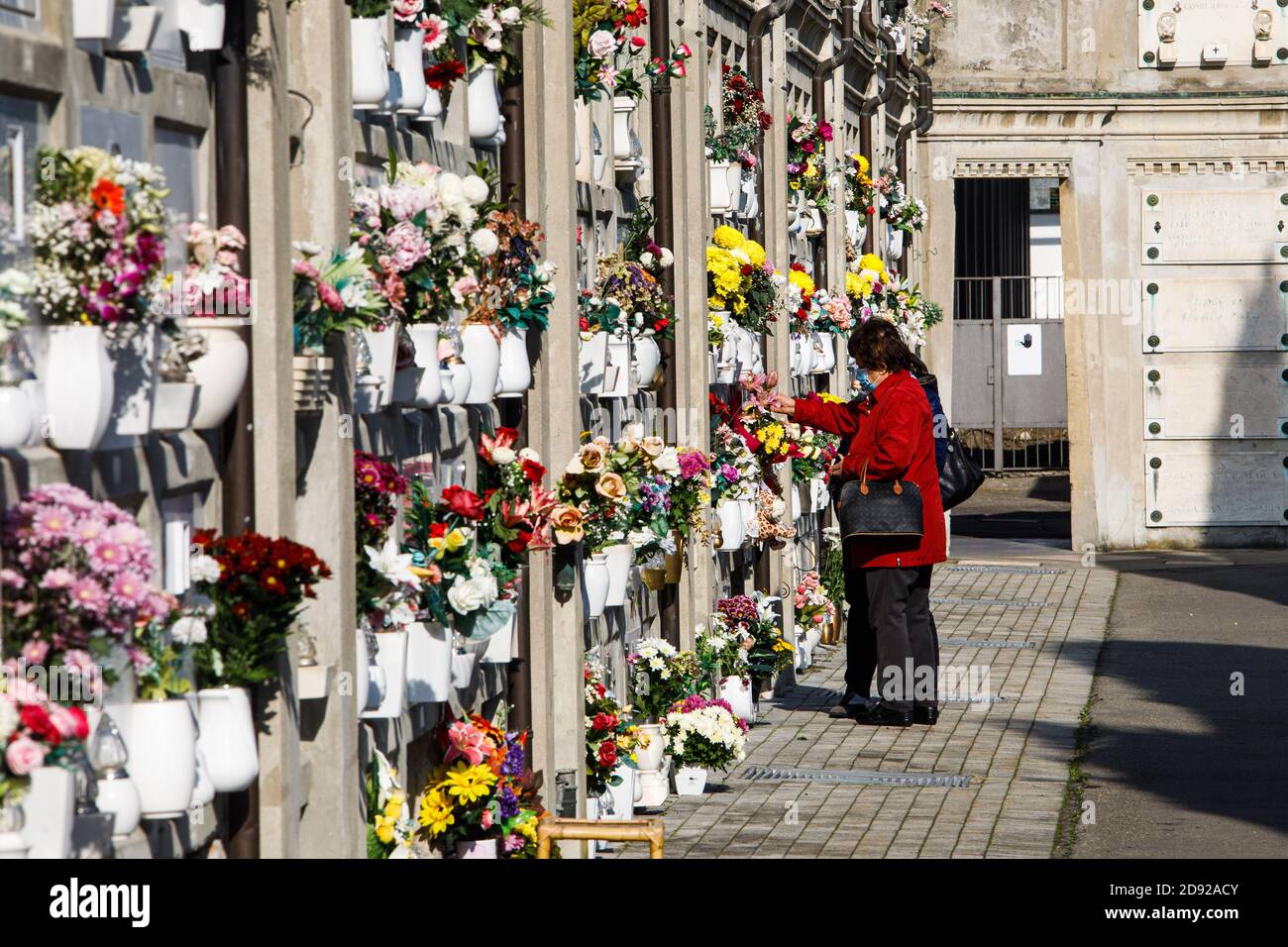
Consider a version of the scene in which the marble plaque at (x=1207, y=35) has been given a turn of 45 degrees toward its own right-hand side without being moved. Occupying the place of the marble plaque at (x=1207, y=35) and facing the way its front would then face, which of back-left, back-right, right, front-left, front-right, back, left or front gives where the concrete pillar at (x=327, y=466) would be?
front-left

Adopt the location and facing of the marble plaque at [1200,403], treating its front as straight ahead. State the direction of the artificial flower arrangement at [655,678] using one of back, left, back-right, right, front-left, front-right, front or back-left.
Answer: front

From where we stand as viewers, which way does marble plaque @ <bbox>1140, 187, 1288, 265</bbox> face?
facing the viewer

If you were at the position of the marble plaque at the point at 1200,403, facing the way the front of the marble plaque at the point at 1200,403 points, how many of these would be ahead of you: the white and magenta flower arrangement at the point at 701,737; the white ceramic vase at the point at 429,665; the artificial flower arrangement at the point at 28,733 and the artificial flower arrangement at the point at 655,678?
4

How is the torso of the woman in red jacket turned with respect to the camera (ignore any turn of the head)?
to the viewer's left

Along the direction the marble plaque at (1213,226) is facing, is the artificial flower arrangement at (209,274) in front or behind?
in front

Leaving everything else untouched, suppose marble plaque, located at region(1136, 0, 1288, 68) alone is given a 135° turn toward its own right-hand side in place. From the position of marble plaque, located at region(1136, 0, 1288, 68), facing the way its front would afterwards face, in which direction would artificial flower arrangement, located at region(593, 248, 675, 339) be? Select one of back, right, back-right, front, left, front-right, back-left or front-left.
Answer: back-left

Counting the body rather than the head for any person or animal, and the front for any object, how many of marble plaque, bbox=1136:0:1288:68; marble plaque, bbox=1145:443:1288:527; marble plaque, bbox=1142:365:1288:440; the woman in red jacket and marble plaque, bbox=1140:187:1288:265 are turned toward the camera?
4

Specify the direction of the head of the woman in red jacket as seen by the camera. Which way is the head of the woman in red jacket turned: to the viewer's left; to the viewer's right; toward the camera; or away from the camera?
to the viewer's left

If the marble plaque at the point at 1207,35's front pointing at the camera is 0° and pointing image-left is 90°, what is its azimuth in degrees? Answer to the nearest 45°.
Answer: approximately 0°

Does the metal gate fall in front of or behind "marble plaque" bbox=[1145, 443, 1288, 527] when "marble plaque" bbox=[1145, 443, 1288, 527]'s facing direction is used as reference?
behind

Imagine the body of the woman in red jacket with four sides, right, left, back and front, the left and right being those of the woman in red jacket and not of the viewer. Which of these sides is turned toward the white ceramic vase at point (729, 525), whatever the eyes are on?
front

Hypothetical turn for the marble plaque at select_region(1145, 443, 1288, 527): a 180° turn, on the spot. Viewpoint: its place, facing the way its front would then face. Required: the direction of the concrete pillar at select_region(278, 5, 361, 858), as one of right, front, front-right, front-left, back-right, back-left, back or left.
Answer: back

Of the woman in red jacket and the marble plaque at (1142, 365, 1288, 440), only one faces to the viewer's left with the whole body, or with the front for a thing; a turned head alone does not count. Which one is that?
the woman in red jacket
